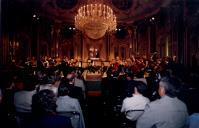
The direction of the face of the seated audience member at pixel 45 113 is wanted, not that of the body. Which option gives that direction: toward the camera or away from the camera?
away from the camera

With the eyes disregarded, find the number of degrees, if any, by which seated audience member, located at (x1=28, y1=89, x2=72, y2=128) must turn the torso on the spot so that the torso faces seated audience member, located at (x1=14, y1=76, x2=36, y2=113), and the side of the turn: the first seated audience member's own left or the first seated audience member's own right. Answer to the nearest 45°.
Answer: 0° — they already face them

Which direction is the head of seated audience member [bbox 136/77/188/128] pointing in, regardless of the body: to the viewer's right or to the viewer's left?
to the viewer's left

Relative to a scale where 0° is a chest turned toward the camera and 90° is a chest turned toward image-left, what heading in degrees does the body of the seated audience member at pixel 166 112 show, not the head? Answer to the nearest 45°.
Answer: approximately 135°

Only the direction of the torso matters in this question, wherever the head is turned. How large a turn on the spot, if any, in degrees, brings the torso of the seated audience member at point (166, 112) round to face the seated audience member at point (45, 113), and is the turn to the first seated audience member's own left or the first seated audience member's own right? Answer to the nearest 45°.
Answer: approximately 90° to the first seated audience member's own left

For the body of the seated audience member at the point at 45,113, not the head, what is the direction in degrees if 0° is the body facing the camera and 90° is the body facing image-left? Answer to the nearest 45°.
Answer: approximately 180°
